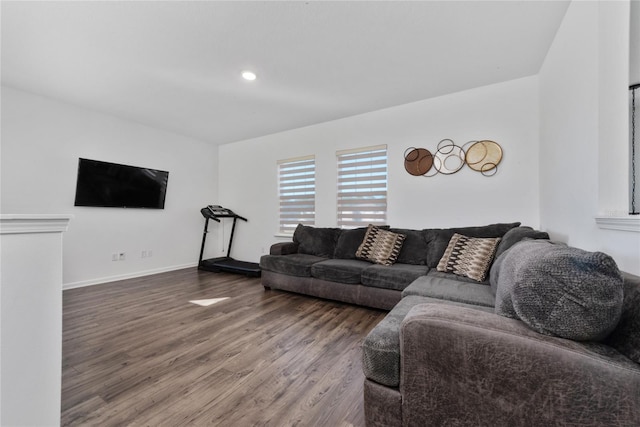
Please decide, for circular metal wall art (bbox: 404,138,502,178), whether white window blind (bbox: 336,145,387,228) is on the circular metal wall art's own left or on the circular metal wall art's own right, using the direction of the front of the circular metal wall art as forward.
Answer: on the circular metal wall art's own right

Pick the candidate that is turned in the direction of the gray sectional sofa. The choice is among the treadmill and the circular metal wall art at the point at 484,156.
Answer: the circular metal wall art

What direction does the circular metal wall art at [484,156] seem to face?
toward the camera

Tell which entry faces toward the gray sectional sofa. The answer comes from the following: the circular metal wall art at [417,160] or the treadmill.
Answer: the circular metal wall art

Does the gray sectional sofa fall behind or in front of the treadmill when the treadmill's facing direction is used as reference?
behind

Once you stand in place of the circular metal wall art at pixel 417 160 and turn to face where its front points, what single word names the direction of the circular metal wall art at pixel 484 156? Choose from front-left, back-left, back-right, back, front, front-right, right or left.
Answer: left

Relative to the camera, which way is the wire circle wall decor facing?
toward the camera

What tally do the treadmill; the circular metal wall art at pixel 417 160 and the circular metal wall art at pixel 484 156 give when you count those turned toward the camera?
2

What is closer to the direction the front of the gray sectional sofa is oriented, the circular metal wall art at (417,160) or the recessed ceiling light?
the recessed ceiling light

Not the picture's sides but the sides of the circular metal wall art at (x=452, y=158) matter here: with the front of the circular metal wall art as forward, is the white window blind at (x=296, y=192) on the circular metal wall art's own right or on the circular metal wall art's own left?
on the circular metal wall art's own right
